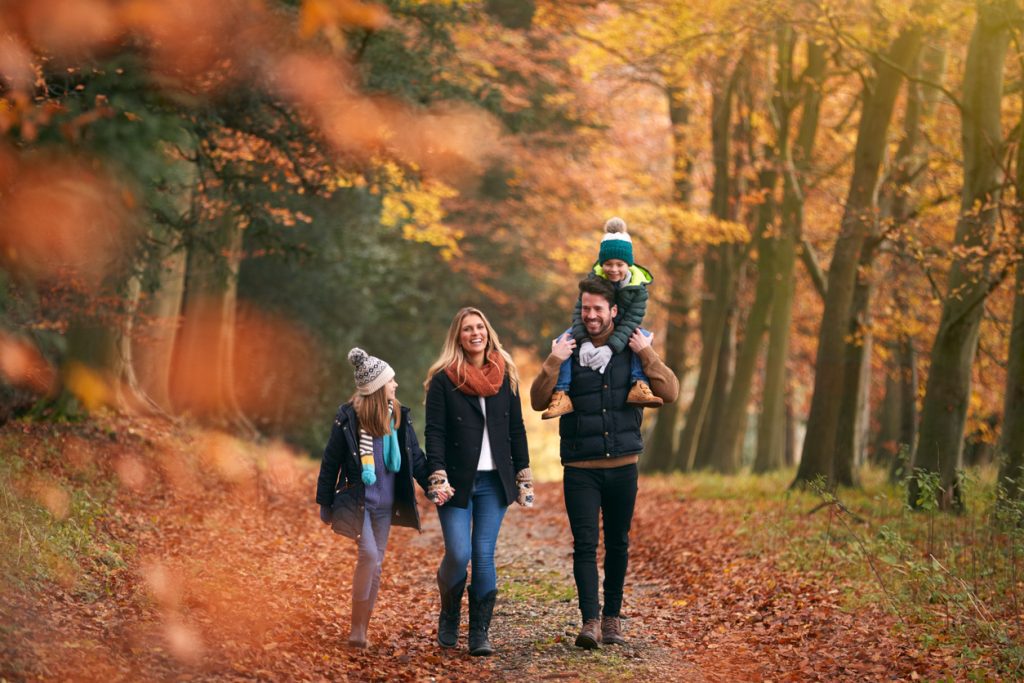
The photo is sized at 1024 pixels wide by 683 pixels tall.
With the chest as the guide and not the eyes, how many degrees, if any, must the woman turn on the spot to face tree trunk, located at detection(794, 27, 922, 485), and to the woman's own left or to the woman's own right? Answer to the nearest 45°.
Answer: approximately 135° to the woman's own left

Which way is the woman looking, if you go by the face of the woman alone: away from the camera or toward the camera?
toward the camera

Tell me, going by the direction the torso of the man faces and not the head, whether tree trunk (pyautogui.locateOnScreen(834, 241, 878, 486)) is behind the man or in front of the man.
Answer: behind

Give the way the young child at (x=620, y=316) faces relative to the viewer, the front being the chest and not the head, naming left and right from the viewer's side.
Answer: facing the viewer

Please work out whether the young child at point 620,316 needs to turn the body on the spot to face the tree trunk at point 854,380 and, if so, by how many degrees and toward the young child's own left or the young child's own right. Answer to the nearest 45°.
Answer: approximately 180°

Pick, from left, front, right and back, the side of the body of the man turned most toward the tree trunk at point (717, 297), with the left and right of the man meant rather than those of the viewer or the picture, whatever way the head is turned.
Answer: back

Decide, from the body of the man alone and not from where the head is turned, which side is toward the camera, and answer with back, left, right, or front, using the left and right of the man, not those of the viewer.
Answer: front

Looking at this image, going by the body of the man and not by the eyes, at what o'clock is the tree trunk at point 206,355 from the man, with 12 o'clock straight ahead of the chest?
The tree trunk is roughly at 5 o'clock from the man.

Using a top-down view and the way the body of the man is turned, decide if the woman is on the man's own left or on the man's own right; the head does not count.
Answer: on the man's own right

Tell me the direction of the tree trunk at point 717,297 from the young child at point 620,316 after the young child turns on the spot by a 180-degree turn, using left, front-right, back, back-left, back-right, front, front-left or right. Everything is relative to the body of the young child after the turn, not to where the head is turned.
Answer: front

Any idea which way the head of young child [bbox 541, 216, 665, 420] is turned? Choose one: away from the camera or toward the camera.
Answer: toward the camera

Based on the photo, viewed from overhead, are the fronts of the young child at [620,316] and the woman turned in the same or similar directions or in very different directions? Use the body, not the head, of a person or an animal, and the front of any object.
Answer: same or similar directions

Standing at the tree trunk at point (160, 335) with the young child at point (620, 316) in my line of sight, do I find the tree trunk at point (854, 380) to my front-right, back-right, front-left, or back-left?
front-left

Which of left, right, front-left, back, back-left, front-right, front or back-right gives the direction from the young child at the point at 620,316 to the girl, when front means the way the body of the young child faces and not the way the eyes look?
right

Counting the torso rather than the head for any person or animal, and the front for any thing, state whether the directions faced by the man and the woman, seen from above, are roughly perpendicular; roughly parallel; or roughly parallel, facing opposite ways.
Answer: roughly parallel
